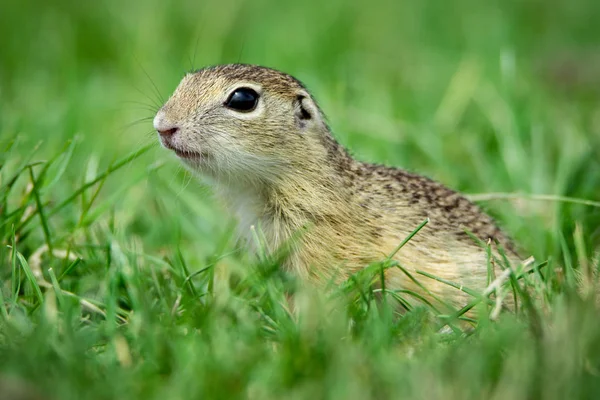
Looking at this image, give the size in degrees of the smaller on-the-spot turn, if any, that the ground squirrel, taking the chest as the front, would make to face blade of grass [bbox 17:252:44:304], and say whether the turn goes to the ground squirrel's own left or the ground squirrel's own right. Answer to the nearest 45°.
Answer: approximately 45° to the ground squirrel's own left

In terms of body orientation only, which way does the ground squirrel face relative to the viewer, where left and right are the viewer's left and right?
facing to the left of the viewer
